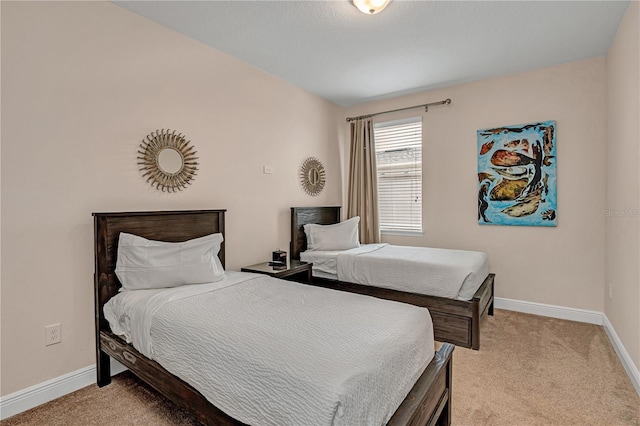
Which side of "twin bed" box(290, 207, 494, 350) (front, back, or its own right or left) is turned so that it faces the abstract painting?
front

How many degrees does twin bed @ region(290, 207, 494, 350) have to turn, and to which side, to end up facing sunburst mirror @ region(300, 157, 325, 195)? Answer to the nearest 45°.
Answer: approximately 180°

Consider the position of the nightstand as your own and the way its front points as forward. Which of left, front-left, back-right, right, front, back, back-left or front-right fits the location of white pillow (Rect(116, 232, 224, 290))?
right

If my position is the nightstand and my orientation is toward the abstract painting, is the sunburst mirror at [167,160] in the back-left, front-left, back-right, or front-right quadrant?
back-right

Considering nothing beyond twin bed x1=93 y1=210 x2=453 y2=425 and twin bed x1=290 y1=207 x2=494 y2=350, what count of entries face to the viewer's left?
0

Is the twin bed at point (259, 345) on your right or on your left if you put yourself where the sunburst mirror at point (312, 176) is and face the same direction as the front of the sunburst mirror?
on your right

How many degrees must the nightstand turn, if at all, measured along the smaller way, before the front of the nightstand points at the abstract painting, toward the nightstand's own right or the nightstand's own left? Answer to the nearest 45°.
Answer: approximately 45° to the nightstand's own left

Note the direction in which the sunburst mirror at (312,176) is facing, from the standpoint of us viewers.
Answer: facing the viewer and to the right of the viewer

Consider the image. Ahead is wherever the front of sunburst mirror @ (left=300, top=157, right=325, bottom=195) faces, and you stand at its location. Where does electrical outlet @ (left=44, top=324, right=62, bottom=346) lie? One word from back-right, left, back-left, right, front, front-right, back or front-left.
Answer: right

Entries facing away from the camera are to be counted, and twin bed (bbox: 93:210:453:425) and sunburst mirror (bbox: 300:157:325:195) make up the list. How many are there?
0
